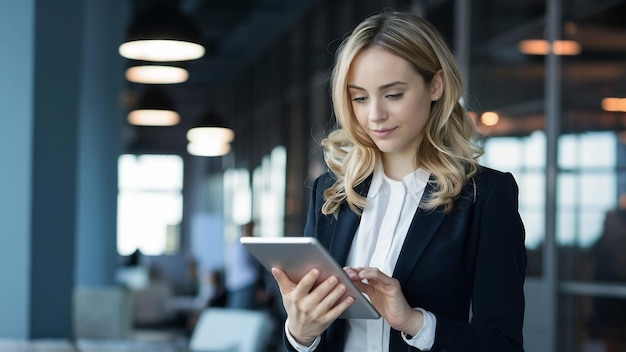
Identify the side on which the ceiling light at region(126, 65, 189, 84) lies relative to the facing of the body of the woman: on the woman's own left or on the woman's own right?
on the woman's own right

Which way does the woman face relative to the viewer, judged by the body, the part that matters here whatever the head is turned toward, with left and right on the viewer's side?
facing the viewer and to the left of the viewer

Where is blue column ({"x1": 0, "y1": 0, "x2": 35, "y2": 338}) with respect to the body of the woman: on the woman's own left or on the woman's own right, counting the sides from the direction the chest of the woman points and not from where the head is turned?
on the woman's own right

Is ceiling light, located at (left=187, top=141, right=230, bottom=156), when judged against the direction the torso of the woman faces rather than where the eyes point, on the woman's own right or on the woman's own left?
on the woman's own right

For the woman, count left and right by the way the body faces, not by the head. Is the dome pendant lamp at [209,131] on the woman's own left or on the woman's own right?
on the woman's own right

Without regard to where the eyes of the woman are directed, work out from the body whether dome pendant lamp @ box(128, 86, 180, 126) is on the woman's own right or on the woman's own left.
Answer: on the woman's own right

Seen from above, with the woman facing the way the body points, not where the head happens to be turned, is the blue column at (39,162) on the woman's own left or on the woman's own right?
on the woman's own right

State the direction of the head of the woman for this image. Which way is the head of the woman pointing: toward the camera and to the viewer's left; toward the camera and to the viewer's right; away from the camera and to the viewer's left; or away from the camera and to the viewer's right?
toward the camera and to the viewer's left

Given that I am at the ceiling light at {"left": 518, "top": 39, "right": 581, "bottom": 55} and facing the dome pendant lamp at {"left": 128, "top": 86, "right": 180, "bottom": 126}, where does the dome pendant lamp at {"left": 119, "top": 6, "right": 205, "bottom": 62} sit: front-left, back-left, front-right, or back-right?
front-left
